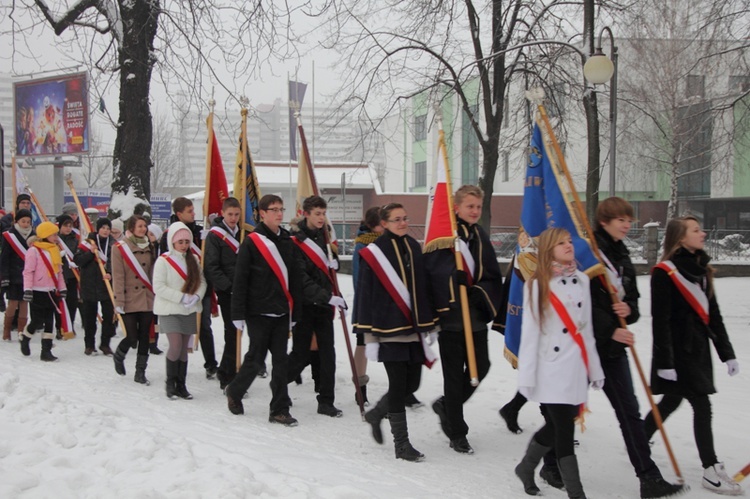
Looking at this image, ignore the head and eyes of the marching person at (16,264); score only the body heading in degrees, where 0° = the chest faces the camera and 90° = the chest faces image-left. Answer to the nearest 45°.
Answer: approximately 315°

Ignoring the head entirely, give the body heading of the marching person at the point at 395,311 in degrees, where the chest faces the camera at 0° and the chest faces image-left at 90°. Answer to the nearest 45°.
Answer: approximately 315°

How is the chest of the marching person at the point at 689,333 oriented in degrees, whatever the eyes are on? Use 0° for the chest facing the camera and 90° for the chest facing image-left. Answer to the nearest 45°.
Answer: approximately 315°

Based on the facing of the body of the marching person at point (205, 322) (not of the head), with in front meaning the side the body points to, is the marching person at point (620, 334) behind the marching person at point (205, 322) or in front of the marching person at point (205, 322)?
in front

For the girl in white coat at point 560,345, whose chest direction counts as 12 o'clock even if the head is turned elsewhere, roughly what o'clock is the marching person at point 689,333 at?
The marching person is roughly at 9 o'clock from the girl in white coat.

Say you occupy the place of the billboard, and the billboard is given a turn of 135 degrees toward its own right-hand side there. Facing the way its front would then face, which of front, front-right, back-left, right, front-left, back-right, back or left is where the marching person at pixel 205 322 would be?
back

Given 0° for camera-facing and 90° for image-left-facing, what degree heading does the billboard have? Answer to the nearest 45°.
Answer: approximately 45°

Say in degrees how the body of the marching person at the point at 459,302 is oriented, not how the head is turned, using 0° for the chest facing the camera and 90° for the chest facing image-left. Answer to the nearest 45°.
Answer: approximately 315°

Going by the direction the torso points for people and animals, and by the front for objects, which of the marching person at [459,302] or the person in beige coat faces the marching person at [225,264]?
the person in beige coat

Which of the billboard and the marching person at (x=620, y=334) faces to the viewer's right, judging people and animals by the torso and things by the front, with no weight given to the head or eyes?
the marching person
